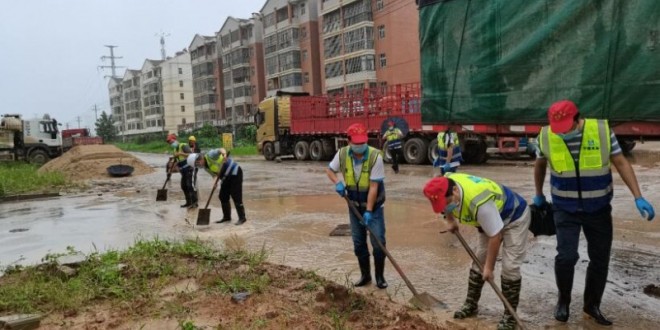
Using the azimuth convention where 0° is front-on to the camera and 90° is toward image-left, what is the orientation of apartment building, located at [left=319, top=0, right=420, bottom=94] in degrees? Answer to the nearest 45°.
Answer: approximately 45°

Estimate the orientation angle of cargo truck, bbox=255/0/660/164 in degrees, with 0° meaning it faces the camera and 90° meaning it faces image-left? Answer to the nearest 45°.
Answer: approximately 90°

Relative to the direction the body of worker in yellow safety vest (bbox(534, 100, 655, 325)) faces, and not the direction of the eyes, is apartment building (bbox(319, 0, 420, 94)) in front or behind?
behind

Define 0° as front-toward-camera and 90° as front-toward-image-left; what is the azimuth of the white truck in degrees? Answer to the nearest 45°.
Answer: approximately 270°

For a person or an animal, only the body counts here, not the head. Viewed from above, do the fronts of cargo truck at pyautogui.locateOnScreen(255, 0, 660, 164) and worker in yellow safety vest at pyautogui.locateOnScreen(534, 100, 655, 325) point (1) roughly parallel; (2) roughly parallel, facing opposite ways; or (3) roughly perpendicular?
roughly perpendicular
